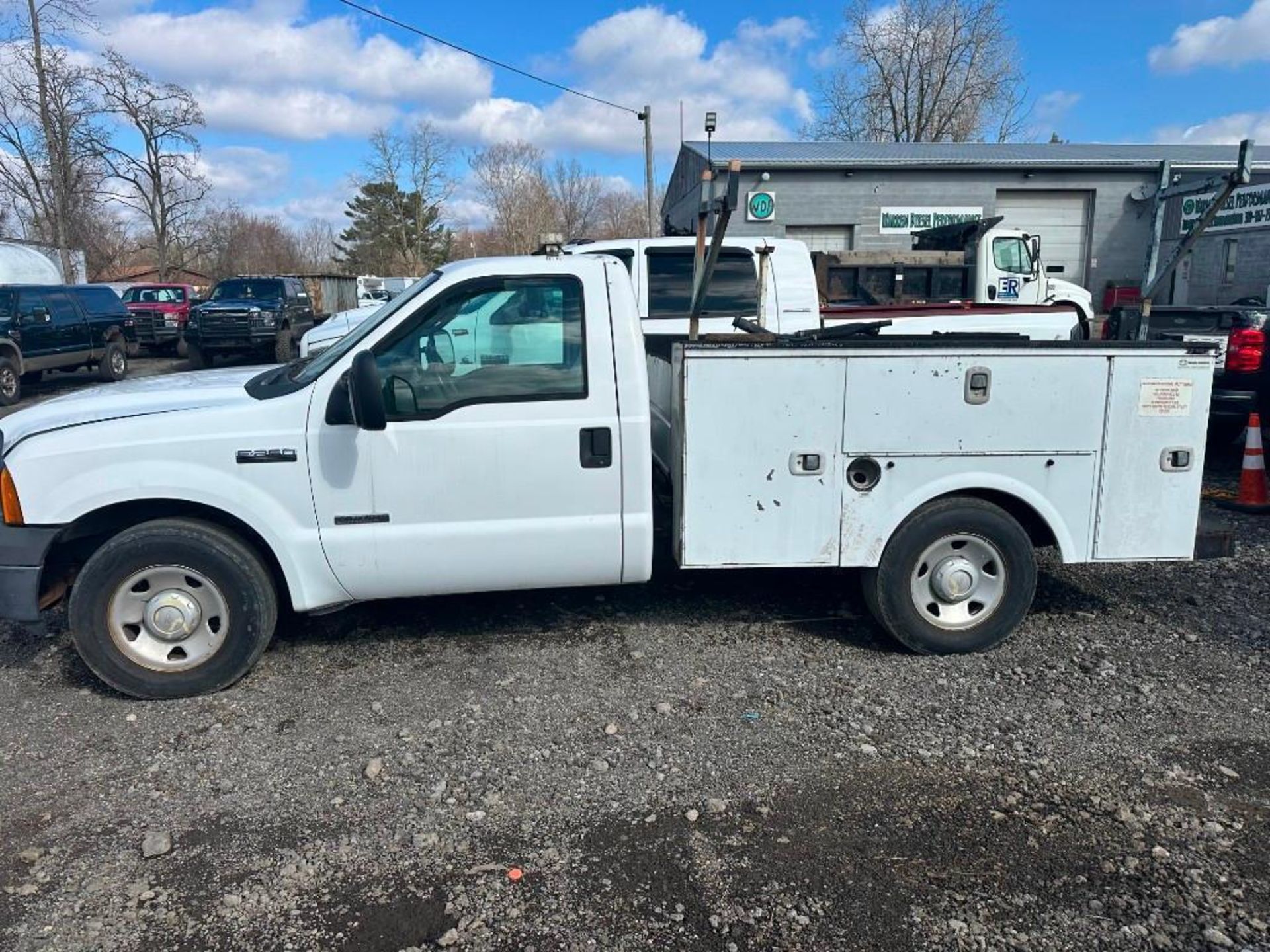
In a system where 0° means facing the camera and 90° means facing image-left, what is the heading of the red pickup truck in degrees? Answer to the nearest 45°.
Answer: approximately 0°

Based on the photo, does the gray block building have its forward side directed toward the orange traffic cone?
yes

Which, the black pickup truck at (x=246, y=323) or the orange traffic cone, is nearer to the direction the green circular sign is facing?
the orange traffic cone

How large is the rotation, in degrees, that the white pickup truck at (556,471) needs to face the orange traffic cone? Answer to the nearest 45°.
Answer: approximately 135° to its right

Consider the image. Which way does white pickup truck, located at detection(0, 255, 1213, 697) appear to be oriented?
to the viewer's left

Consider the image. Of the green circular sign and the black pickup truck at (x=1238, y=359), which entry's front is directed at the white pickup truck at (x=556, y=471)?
the green circular sign

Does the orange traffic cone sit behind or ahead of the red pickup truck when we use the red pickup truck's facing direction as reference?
ahead

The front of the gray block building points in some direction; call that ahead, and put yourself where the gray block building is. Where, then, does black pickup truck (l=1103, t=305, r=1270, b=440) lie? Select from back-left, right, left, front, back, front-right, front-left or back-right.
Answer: front

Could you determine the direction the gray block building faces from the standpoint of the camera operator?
facing the viewer

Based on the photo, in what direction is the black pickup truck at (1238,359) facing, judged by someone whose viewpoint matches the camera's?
facing away from the viewer

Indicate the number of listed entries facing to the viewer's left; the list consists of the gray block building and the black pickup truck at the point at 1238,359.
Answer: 0

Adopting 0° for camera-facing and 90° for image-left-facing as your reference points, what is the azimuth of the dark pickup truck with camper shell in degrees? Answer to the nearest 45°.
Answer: approximately 45°

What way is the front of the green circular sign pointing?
toward the camera

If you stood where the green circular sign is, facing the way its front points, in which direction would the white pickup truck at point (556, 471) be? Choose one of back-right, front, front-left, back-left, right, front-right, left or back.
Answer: front

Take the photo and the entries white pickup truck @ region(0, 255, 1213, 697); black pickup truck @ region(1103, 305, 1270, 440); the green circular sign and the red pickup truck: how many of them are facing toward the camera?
2

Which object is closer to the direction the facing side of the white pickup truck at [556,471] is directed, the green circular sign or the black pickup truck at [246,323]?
the black pickup truck

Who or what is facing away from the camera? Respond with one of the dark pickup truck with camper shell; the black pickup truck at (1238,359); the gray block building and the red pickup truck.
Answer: the black pickup truck
